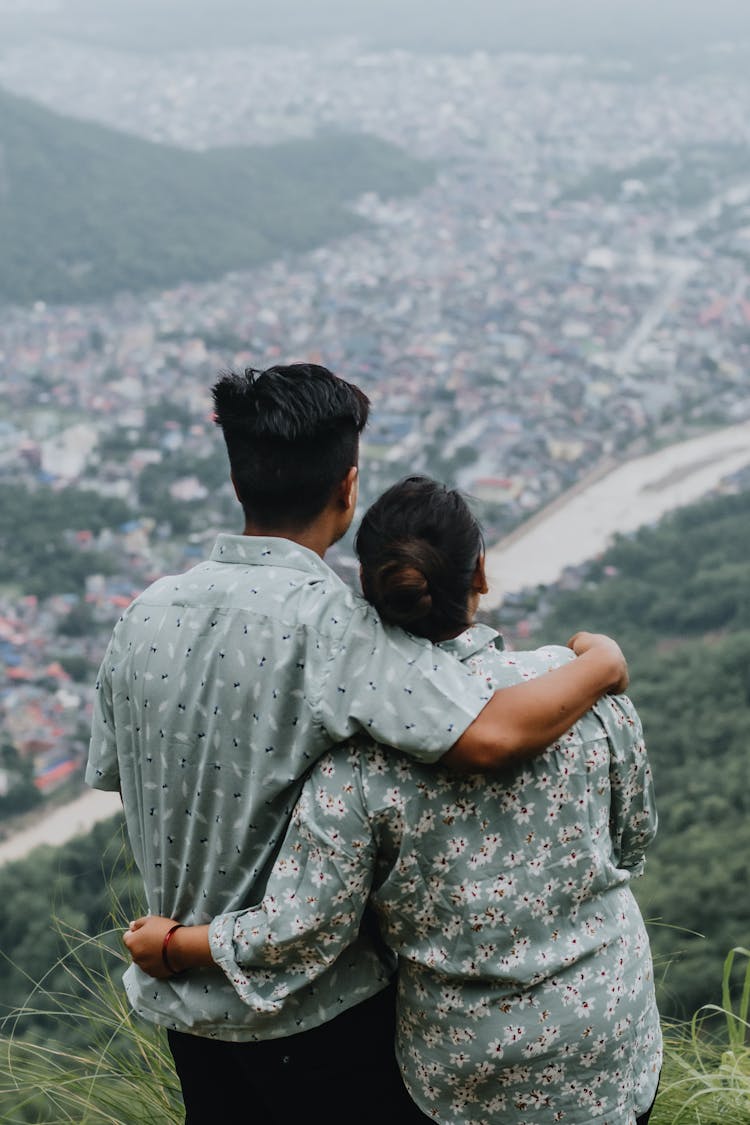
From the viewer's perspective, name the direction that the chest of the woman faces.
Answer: away from the camera
